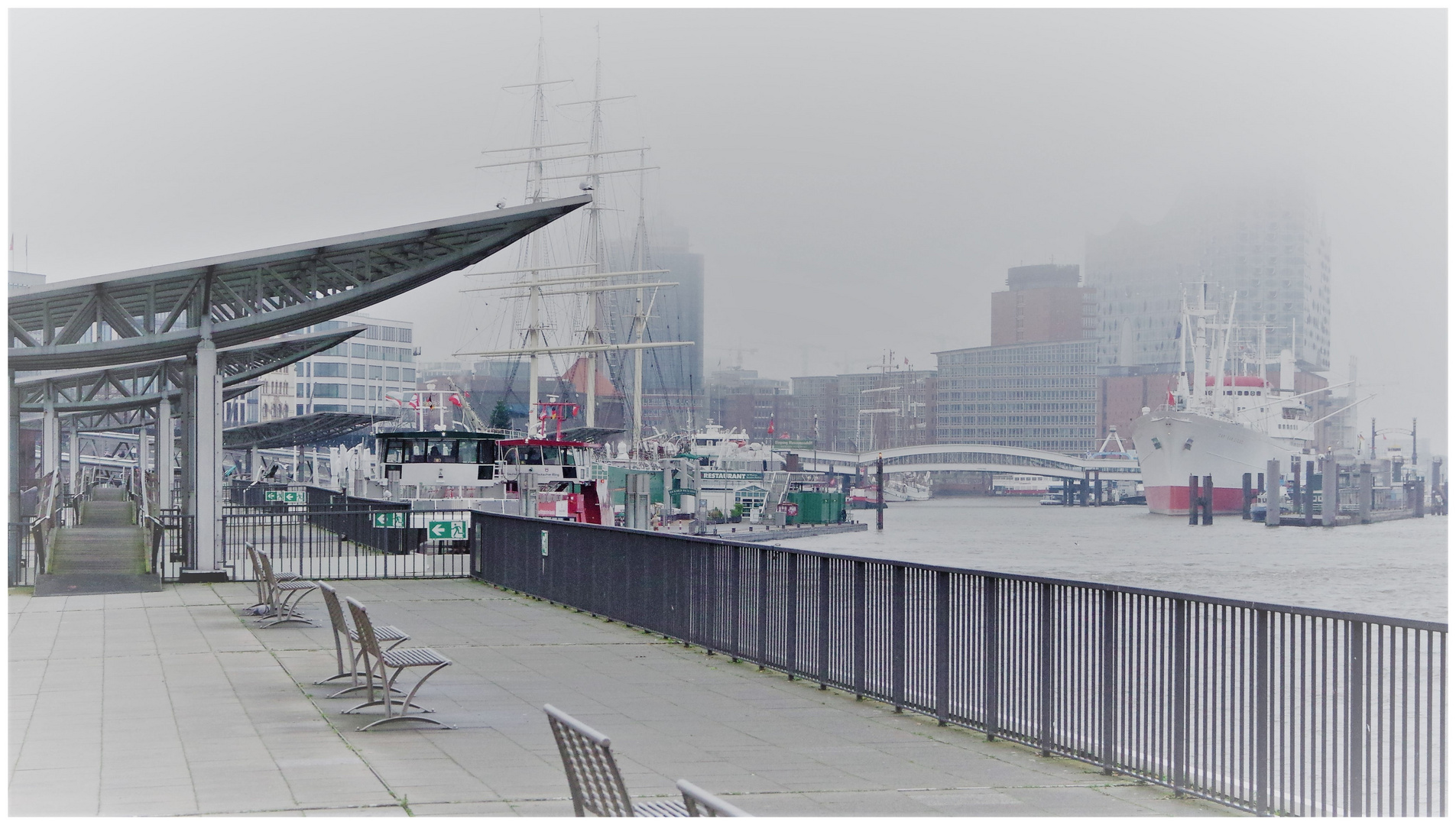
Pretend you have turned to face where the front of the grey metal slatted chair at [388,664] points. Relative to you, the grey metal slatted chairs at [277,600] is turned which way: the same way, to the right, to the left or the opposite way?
the same way

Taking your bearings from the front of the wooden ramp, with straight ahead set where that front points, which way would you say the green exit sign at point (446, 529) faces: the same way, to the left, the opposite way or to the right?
the same way

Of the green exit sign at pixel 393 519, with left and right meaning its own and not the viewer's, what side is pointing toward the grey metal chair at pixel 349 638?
front

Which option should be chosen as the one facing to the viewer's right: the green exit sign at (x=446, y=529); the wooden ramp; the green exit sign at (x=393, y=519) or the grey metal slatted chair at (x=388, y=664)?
the grey metal slatted chair

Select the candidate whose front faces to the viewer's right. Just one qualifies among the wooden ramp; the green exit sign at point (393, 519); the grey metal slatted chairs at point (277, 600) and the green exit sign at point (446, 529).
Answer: the grey metal slatted chairs

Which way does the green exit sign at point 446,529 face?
toward the camera

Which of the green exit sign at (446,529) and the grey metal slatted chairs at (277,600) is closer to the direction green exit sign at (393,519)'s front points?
the grey metal slatted chairs

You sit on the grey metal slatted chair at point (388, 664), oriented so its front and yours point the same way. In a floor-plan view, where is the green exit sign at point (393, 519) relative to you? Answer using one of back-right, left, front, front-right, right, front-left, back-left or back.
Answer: left

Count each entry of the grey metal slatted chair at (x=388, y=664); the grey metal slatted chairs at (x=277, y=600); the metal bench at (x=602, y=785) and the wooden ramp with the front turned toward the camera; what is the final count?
1

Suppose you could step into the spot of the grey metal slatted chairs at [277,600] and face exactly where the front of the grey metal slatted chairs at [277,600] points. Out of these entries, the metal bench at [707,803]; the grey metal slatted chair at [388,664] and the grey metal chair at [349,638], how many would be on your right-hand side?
3

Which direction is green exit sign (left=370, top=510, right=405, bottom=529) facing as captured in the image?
toward the camera

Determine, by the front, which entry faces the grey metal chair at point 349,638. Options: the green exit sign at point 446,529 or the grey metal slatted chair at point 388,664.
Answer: the green exit sign

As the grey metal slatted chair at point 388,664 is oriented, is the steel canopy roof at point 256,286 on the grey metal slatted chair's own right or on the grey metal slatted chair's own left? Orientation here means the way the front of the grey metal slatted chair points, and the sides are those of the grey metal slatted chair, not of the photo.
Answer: on the grey metal slatted chair's own left

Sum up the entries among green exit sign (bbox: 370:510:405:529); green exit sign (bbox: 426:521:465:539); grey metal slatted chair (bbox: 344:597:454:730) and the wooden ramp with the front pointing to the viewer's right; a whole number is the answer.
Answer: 1

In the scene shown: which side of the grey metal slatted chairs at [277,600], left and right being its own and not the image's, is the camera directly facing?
right

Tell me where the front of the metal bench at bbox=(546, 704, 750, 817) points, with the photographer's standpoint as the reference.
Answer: facing away from the viewer and to the right of the viewer

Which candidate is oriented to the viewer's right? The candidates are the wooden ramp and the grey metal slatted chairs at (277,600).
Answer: the grey metal slatted chairs

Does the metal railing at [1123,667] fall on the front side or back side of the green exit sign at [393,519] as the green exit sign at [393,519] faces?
on the front side
